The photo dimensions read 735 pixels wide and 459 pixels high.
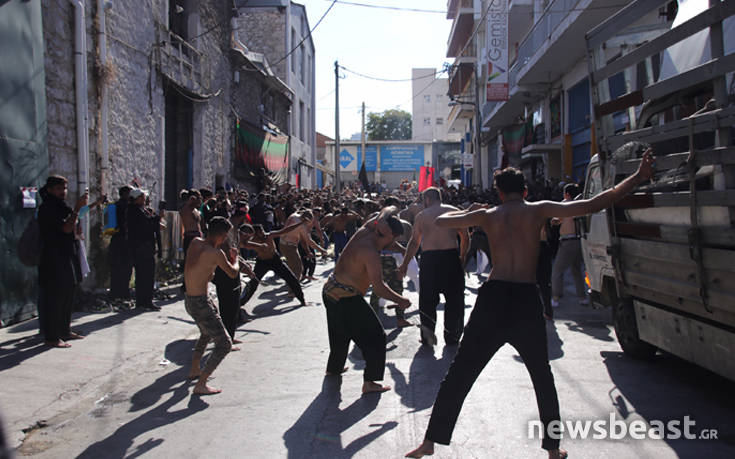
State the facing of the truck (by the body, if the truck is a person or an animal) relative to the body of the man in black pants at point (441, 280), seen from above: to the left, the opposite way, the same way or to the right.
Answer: the same way

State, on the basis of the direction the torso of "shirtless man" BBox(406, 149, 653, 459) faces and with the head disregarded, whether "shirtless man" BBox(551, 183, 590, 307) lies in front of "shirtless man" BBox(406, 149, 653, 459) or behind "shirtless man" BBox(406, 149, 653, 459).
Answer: in front

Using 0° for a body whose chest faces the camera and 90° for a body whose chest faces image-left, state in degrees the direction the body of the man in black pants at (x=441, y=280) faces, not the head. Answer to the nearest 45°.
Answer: approximately 180°

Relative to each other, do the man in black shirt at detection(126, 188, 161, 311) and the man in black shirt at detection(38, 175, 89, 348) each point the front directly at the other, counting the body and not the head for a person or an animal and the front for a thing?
no

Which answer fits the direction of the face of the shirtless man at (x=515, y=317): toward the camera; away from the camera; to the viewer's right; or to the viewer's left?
away from the camera

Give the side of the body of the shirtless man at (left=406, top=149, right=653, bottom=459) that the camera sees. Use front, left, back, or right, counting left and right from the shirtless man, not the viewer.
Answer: back

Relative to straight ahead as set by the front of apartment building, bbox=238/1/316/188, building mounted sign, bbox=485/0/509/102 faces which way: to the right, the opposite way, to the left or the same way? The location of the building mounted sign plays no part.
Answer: to the right

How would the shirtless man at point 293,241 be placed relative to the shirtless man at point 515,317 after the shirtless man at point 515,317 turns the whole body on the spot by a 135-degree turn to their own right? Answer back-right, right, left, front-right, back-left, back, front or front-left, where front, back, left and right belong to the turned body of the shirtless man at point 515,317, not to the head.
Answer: back

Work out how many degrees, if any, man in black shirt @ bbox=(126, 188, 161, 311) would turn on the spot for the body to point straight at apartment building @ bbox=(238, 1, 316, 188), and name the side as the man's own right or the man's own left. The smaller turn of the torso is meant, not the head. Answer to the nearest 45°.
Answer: approximately 90° to the man's own left

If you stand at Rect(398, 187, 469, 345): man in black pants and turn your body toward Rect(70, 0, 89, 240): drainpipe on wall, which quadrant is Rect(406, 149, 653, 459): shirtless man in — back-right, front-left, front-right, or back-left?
back-left

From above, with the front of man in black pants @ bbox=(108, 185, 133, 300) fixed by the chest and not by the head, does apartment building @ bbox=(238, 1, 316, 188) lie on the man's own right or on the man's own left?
on the man's own left

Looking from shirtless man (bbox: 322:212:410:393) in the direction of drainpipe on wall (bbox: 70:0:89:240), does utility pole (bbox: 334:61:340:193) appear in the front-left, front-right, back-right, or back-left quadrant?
front-right

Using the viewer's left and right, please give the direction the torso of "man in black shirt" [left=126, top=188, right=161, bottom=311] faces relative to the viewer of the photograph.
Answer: facing to the right of the viewer

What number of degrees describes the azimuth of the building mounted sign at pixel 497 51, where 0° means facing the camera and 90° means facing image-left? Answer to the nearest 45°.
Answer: approximately 0°

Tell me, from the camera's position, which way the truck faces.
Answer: facing away from the viewer and to the left of the viewer

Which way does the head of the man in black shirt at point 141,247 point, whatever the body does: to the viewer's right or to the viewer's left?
to the viewer's right
